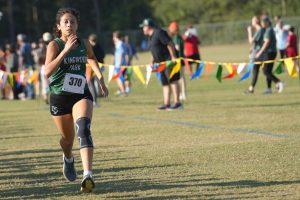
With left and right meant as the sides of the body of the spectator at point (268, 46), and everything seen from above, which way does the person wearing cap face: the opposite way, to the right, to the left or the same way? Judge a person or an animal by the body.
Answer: the same way

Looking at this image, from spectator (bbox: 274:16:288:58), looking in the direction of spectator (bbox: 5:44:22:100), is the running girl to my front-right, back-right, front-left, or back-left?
front-left

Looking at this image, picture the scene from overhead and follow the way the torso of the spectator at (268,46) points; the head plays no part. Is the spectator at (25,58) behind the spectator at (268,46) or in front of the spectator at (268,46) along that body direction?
in front

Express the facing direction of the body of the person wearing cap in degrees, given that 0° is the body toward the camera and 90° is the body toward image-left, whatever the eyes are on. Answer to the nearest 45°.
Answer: approximately 90°

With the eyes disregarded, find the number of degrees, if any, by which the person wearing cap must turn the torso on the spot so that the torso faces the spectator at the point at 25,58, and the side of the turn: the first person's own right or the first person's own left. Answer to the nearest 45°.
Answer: approximately 45° to the first person's own right

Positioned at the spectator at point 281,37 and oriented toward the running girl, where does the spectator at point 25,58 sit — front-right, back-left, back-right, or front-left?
front-right

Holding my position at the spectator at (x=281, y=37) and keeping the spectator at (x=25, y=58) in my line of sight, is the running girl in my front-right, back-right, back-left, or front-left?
front-left
